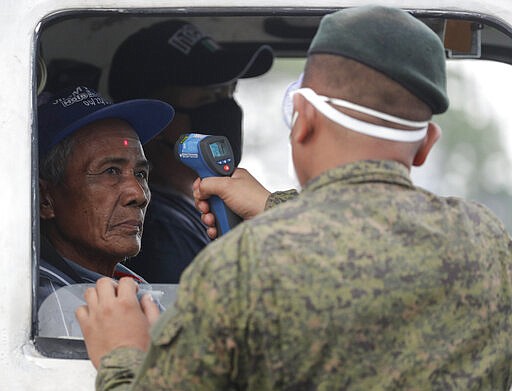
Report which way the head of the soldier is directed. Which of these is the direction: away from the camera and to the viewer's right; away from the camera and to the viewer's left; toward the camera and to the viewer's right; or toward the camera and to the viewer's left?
away from the camera and to the viewer's left

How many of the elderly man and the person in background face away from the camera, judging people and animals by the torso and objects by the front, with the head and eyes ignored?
0

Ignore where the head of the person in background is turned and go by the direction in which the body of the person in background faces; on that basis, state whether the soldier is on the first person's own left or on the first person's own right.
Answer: on the first person's own right

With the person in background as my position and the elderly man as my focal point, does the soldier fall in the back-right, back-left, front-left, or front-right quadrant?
front-left

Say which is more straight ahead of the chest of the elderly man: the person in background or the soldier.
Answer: the soldier

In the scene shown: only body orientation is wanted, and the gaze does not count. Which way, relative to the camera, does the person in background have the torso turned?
to the viewer's right

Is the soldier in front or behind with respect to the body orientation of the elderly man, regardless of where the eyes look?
in front

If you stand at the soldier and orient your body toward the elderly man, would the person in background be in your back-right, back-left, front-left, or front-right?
front-right

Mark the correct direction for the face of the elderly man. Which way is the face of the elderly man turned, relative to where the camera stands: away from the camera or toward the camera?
toward the camera

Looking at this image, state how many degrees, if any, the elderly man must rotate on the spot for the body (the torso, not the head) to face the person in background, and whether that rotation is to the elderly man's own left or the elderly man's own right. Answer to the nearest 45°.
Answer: approximately 135° to the elderly man's own left

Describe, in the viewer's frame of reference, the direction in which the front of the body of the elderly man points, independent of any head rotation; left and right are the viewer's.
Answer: facing the viewer and to the right of the viewer

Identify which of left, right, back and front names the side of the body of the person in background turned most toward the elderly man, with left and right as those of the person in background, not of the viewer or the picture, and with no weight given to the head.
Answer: right
